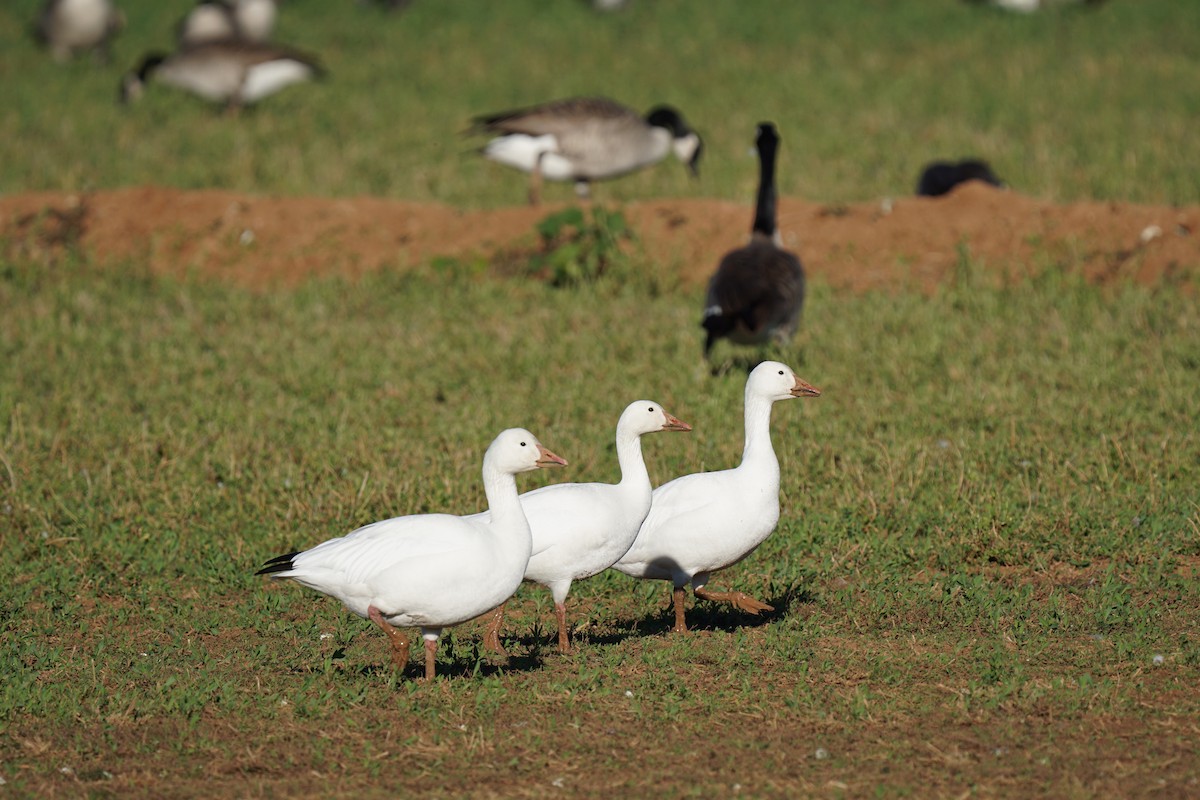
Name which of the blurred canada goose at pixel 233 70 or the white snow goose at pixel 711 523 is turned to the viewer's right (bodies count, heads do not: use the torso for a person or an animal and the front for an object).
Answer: the white snow goose

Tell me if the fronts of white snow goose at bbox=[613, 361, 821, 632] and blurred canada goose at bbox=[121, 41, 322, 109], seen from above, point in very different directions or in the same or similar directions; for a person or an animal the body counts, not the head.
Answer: very different directions

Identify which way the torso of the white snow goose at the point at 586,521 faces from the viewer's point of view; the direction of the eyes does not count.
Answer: to the viewer's right

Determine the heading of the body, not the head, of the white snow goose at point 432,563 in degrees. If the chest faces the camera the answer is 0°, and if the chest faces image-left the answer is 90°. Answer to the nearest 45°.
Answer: approximately 270°

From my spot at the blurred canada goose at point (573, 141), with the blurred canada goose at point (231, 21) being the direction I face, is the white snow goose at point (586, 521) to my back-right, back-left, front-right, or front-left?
back-left

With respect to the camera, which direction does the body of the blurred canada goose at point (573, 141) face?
to the viewer's right

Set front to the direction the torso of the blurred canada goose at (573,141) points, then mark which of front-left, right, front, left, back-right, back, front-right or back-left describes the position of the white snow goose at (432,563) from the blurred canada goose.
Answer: right

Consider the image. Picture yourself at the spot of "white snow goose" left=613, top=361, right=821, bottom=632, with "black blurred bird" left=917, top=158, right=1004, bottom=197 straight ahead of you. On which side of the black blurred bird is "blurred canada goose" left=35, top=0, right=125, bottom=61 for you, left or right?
left

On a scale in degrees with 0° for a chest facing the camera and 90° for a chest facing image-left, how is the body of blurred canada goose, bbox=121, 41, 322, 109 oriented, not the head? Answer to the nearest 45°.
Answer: approximately 90°

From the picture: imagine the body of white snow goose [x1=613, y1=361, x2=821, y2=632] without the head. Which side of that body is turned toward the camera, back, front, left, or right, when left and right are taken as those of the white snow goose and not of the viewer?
right
